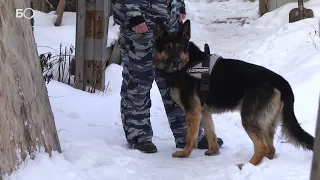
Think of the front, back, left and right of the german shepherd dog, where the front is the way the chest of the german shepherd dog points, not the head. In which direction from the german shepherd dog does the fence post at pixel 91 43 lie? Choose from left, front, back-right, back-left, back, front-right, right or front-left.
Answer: front-right

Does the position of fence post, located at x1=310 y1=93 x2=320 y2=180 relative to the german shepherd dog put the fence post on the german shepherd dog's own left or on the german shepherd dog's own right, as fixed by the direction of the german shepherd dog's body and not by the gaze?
on the german shepherd dog's own left

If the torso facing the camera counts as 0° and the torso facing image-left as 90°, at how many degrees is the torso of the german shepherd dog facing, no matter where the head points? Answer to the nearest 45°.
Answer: approximately 90°
